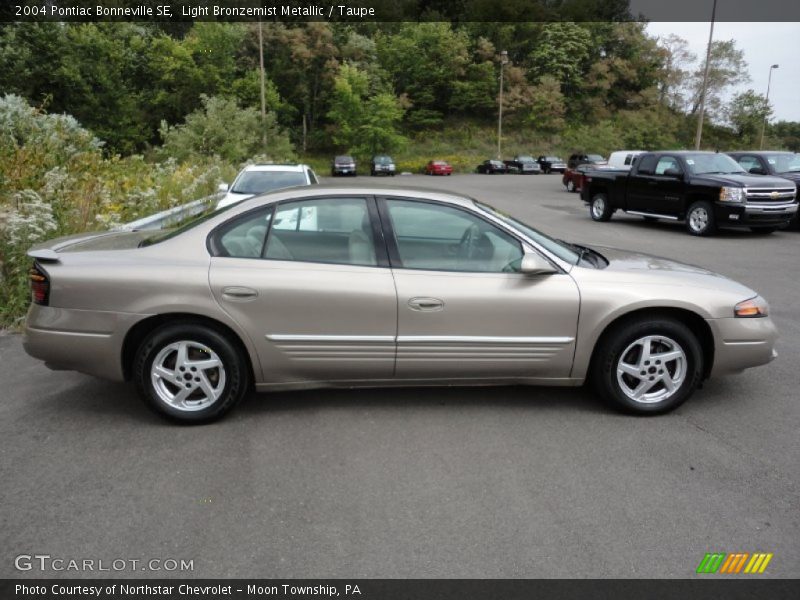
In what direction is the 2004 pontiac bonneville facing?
to the viewer's right

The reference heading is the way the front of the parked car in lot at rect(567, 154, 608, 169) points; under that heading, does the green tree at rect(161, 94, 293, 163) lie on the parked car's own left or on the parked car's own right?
on the parked car's own right

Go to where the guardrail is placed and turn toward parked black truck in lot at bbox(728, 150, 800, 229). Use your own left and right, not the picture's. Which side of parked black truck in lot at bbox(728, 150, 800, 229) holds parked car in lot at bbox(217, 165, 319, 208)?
left

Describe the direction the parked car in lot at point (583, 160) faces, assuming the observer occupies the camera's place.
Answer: facing the viewer and to the right of the viewer

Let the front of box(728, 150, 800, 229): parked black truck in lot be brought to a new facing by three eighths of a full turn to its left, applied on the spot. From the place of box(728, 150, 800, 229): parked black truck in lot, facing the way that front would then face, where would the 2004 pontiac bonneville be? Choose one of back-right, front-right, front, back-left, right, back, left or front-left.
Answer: back

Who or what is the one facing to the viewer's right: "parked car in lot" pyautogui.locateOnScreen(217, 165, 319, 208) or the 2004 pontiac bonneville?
the 2004 pontiac bonneville

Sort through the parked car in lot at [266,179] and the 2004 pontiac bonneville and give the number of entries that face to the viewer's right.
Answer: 1

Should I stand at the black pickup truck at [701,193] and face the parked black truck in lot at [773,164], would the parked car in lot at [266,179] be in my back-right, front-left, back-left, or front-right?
back-left

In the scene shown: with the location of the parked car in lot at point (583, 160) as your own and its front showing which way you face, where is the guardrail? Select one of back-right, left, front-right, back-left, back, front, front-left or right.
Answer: front-right

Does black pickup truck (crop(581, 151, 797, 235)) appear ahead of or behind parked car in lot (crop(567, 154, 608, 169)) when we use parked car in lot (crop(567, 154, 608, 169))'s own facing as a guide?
ahead
